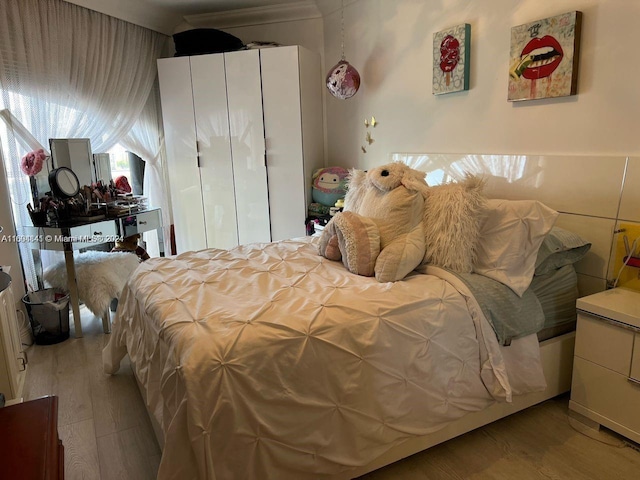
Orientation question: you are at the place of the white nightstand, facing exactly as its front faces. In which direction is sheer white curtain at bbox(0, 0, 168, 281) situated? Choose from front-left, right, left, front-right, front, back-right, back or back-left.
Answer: front-right

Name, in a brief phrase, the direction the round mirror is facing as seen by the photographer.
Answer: facing the viewer and to the right of the viewer

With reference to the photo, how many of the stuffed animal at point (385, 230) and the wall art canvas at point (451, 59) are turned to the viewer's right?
0

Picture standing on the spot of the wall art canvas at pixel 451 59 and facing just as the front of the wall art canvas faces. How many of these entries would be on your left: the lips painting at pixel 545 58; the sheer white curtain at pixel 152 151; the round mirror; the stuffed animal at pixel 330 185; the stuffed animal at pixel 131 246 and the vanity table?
1

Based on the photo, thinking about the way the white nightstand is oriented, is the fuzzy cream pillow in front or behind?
in front

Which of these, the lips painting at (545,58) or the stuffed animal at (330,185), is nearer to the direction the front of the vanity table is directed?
the lips painting

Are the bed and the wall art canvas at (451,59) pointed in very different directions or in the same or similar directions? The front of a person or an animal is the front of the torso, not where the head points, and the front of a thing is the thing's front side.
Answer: same or similar directions

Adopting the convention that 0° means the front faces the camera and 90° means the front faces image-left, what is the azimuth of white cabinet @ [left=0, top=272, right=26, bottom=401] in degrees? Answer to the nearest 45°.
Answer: approximately 270°

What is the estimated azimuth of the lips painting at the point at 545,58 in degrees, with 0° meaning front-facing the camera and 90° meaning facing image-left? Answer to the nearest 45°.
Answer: approximately 45°

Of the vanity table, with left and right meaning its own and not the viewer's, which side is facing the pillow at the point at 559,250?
front

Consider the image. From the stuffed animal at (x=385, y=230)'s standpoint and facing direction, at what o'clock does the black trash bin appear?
The black trash bin is roughly at 2 o'clock from the stuffed animal.

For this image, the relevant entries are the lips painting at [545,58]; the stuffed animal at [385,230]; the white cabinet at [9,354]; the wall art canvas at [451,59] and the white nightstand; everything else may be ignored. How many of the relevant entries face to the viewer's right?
1

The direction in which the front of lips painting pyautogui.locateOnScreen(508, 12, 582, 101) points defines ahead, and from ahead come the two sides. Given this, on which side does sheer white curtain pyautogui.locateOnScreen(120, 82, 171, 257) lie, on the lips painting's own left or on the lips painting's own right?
on the lips painting's own right

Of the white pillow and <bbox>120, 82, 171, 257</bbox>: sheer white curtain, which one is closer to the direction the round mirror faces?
the white pillow

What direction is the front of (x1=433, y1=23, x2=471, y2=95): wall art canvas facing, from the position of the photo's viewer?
facing the viewer and to the left of the viewer

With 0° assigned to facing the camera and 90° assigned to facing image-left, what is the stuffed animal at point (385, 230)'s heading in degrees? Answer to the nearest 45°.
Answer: approximately 45°

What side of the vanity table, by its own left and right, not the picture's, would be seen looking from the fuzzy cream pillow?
front

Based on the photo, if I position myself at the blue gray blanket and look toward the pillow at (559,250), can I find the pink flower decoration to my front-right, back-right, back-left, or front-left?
back-left
